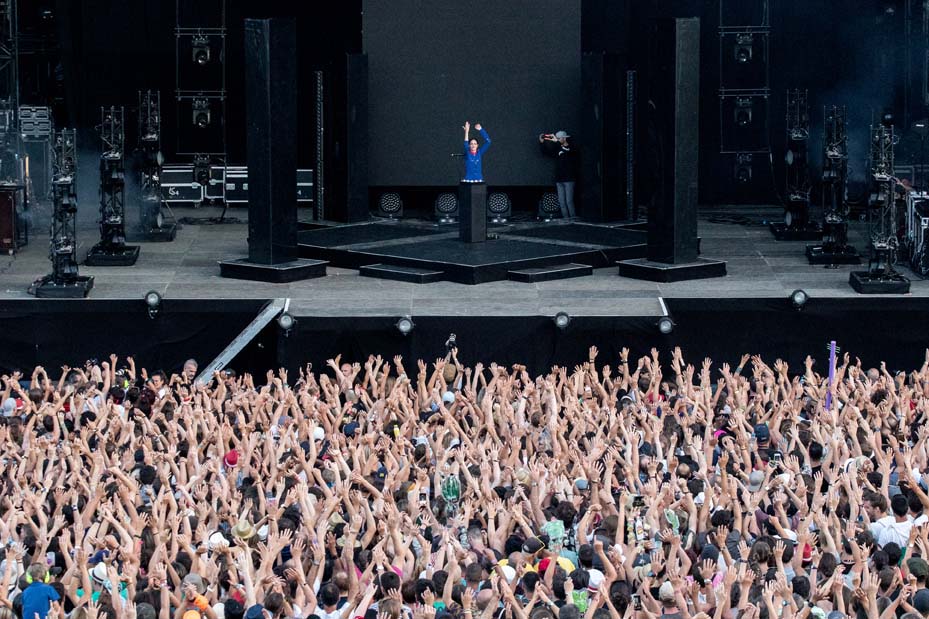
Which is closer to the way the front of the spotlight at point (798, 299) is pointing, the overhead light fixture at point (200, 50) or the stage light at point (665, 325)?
the stage light

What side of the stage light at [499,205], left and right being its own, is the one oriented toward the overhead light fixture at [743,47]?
left

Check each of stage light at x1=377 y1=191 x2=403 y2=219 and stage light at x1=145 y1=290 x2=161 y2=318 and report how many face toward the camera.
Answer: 2

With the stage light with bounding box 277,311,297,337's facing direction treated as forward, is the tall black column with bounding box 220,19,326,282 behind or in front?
behind

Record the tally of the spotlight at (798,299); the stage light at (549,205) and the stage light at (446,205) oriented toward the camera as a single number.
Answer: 3

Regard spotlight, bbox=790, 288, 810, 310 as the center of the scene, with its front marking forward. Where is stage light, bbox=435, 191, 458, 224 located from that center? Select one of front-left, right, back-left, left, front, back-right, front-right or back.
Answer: back-right

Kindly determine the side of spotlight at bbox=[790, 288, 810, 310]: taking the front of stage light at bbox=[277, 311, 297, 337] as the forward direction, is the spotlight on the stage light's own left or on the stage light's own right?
on the stage light's own left

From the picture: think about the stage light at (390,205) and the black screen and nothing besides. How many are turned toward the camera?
2

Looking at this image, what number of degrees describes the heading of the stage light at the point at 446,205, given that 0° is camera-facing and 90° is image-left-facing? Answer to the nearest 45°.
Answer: approximately 0°
